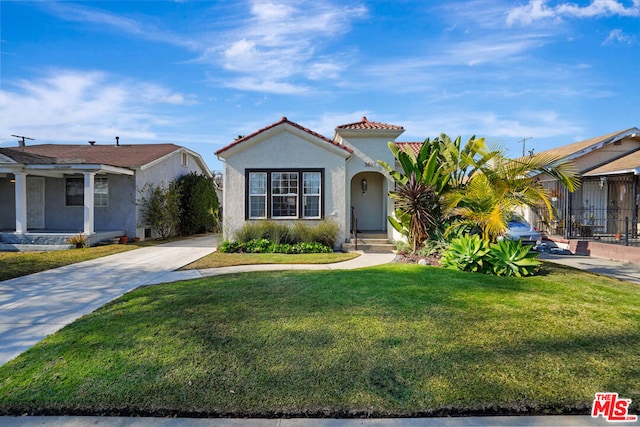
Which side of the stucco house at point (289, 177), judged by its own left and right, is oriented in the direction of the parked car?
left

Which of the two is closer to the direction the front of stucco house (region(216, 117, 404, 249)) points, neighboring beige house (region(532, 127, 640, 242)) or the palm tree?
the palm tree

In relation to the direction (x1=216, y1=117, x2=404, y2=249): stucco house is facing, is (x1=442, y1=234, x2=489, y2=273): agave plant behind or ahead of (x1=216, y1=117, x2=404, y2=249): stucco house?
ahead

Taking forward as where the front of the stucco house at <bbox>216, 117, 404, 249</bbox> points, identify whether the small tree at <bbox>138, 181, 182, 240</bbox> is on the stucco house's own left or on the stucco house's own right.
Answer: on the stucco house's own right

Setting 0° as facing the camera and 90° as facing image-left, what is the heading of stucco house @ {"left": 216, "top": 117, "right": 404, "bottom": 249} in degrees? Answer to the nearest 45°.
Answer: approximately 0°

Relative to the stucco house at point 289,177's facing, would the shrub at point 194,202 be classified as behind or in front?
behind

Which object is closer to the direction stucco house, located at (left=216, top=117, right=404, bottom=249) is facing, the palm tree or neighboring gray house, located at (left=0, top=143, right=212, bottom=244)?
the palm tree

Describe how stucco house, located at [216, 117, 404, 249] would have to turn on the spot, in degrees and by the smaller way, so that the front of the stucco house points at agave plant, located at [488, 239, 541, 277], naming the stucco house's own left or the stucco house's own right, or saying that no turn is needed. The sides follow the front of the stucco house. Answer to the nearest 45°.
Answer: approximately 45° to the stucco house's own left

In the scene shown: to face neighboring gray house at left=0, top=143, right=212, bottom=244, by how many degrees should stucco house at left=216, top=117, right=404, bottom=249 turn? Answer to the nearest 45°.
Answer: approximately 90° to its right

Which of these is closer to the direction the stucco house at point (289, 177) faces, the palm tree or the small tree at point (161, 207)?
the palm tree

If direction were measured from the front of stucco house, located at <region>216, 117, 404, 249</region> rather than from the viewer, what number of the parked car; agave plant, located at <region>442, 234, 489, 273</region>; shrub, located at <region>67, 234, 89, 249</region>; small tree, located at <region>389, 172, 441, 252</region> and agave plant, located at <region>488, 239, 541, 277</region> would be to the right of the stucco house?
1

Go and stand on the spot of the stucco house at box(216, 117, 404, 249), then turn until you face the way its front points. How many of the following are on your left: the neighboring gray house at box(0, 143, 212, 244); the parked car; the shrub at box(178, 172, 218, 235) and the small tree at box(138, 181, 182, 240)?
1
